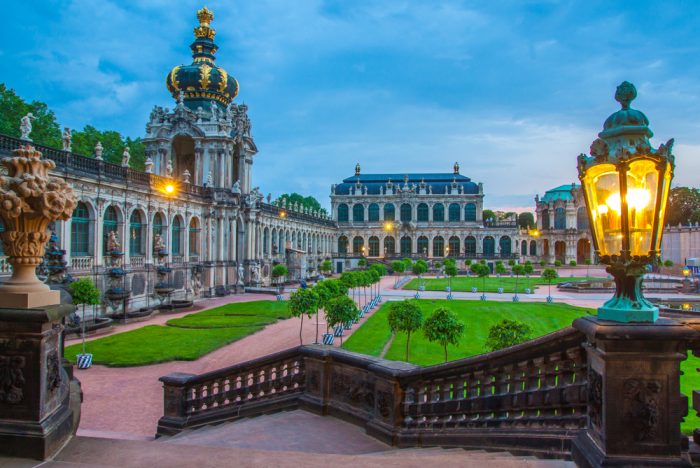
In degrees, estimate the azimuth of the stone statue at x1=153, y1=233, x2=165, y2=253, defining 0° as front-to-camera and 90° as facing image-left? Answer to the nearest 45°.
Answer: approximately 315°

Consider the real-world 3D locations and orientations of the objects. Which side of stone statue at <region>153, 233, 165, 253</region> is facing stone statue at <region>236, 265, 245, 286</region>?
left

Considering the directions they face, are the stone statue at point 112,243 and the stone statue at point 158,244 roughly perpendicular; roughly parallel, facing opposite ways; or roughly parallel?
roughly parallel

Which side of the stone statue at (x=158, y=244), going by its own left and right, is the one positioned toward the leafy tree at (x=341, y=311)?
front

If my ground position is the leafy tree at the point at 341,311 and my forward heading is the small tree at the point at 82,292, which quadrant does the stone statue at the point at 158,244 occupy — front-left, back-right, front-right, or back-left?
front-right

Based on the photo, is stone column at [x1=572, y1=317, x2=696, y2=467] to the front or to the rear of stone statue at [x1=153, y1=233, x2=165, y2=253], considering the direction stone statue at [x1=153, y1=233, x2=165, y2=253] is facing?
to the front

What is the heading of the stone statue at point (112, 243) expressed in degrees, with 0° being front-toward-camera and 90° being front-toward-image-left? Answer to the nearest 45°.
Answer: approximately 315°

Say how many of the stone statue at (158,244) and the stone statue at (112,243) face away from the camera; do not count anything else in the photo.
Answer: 0

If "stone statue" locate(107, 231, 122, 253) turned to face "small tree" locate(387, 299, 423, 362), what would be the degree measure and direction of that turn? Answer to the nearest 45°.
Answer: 0° — it already faces it

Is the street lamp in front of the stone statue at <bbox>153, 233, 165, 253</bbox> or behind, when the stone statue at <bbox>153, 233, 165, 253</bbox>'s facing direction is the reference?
in front

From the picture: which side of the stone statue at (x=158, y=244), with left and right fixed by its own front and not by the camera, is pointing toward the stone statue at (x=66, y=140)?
right
